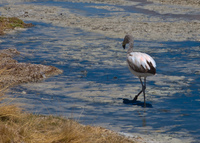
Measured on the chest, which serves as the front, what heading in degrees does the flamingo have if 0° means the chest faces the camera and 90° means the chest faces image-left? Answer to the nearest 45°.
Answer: approximately 90°
